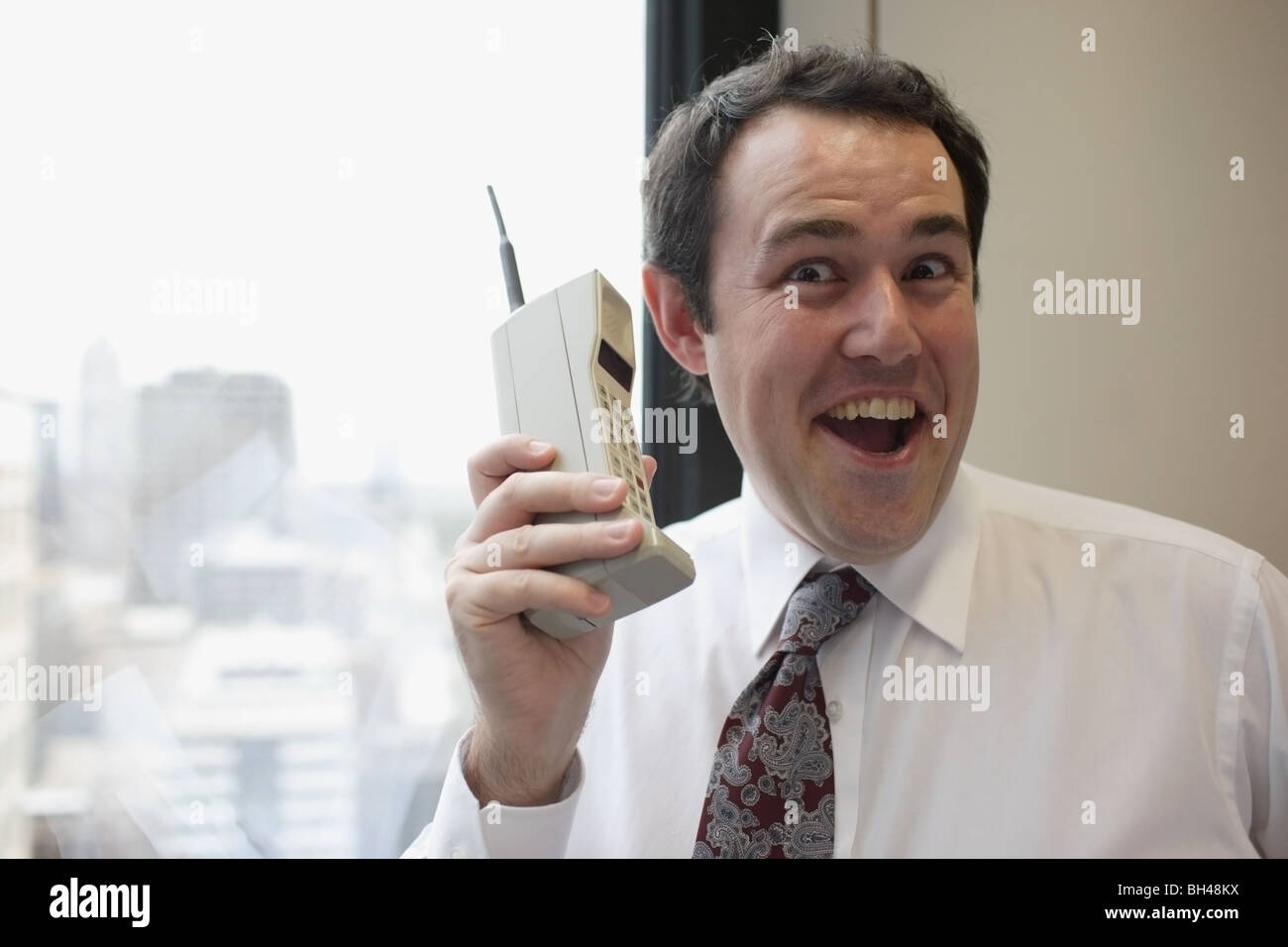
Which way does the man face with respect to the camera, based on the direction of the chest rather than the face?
toward the camera
